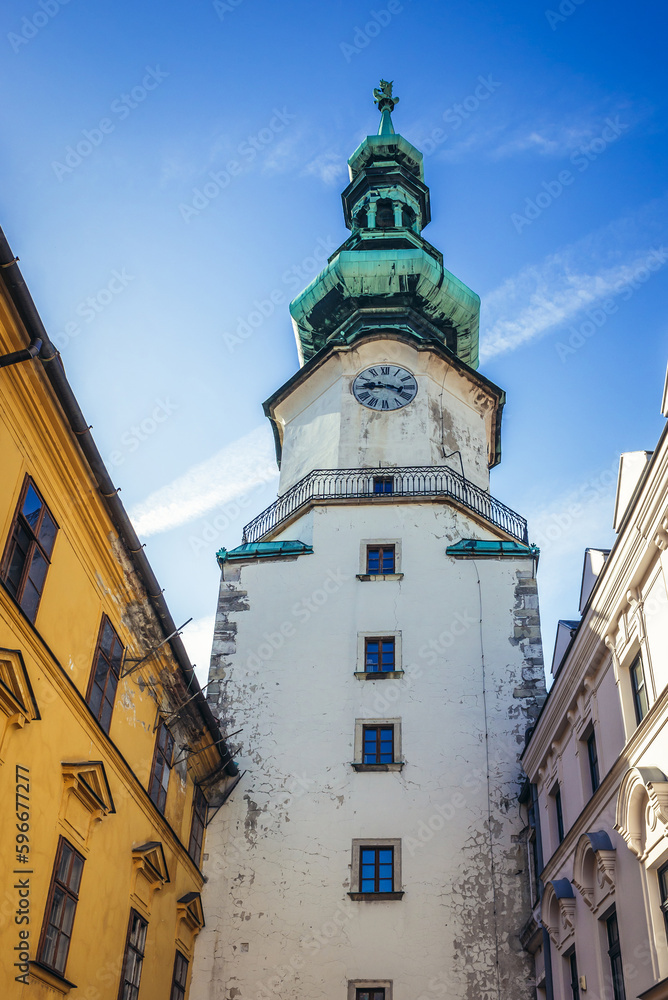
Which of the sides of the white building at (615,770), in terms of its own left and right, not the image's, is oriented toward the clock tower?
right

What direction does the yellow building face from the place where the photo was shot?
facing the viewer and to the right of the viewer

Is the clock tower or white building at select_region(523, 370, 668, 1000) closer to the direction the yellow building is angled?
the white building

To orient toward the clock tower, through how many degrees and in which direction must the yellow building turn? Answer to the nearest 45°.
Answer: approximately 90° to its left

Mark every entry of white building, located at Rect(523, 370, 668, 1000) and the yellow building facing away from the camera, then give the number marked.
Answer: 0

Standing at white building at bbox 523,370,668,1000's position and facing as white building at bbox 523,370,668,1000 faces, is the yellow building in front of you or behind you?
in front
